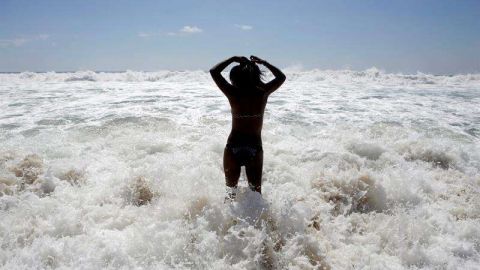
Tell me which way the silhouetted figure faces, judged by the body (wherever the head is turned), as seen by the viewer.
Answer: away from the camera
